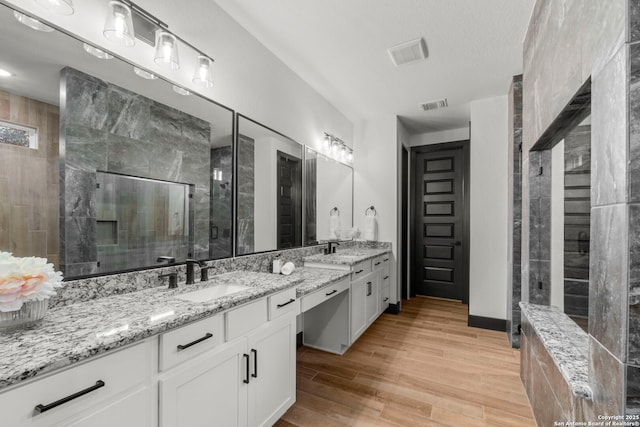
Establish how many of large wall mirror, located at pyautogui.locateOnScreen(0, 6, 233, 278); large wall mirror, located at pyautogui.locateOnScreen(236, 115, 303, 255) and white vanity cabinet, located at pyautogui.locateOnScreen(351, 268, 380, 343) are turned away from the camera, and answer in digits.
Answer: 0

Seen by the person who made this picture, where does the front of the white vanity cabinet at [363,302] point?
facing to the right of the viewer

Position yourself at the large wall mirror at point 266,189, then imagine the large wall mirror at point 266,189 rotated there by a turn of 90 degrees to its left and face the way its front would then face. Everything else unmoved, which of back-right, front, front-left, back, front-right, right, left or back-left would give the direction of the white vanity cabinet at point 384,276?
front

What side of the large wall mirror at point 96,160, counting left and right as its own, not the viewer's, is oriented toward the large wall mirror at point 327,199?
left

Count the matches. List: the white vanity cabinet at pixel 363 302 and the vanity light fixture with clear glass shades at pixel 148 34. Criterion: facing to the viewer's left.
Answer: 0

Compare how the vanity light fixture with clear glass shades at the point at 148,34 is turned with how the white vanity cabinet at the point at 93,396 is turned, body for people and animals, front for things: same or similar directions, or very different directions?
same or similar directions

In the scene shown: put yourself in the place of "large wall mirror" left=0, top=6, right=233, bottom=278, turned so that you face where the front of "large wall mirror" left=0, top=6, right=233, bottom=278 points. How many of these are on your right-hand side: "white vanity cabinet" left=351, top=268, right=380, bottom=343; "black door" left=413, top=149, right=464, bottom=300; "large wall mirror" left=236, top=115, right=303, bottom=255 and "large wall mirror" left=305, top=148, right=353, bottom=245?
0

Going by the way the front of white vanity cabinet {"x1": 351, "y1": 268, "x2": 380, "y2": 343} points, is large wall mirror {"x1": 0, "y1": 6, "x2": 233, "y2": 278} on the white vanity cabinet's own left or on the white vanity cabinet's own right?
on the white vanity cabinet's own right

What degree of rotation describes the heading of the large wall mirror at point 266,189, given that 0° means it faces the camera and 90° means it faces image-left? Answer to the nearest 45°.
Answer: approximately 315°

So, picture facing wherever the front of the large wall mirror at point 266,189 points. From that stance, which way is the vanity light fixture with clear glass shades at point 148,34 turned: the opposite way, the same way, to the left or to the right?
the same way

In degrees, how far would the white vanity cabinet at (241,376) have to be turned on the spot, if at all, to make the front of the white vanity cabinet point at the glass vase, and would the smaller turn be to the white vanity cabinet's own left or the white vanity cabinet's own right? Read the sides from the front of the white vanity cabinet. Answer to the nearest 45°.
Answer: approximately 90° to the white vanity cabinet's own right

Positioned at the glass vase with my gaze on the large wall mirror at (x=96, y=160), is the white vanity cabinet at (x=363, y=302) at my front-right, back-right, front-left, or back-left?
front-right

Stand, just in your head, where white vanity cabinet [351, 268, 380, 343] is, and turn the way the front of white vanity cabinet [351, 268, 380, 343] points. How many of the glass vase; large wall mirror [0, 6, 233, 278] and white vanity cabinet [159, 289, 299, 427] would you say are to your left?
0

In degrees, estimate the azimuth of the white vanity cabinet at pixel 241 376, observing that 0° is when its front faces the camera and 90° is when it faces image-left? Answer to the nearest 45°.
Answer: approximately 315°

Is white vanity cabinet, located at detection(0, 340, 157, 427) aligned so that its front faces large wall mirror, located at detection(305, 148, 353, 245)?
no
